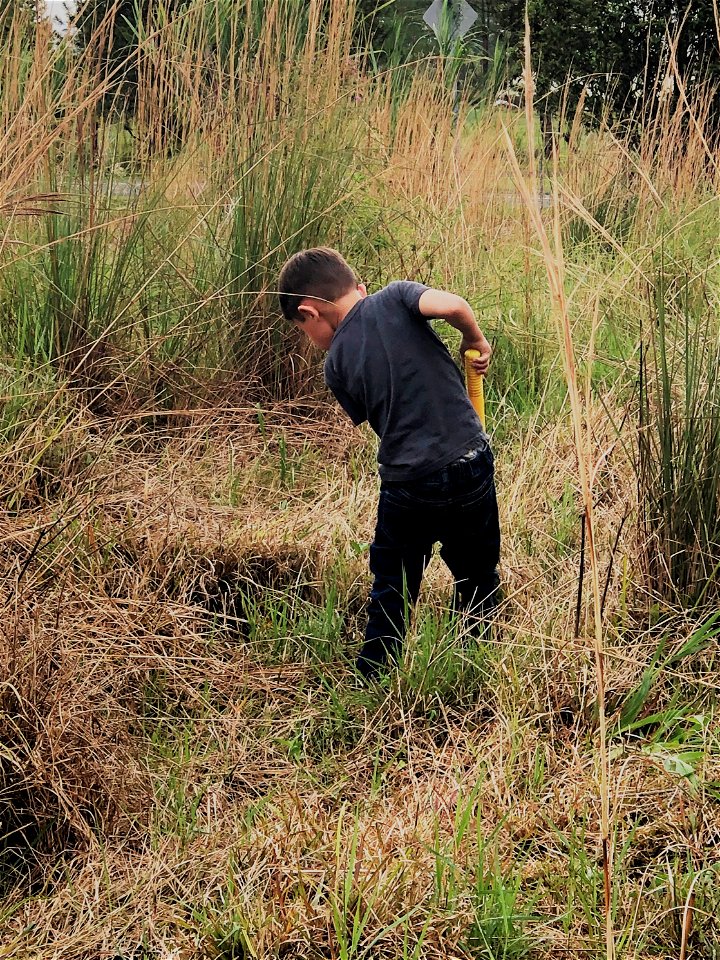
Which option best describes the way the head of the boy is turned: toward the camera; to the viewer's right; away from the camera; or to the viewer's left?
to the viewer's left

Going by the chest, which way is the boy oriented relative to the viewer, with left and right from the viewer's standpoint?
facing away from the viewer and to the left of the viewer
